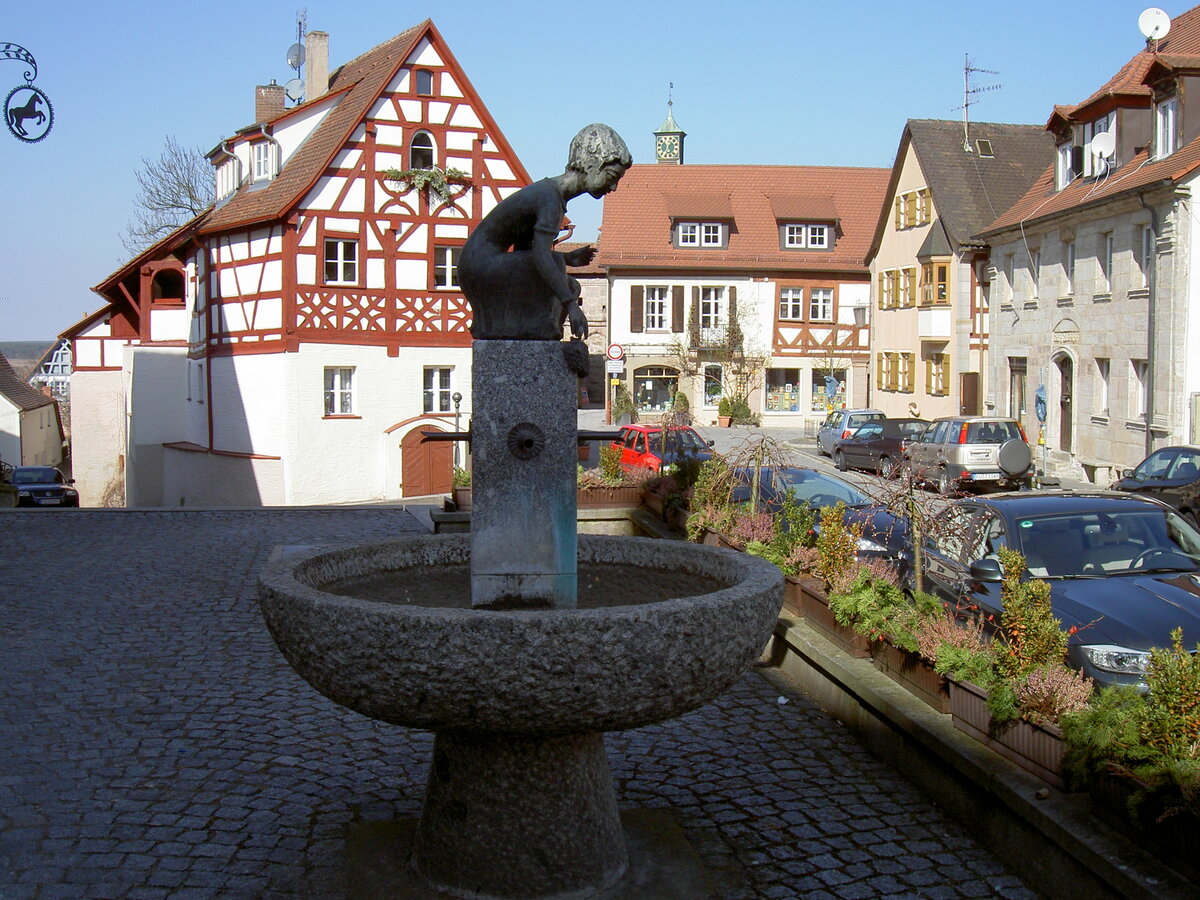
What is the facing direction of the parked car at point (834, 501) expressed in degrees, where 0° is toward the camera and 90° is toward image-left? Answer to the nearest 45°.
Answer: approximately 315°

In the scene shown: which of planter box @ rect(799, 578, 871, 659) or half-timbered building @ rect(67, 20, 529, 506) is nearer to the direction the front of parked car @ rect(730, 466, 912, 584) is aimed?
the planter box

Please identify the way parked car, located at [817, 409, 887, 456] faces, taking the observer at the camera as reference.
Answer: facing away from the viewer and to the left of the viewer

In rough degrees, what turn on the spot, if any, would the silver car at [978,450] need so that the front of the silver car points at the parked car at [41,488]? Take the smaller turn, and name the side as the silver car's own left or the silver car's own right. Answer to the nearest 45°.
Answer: approximately 45° to the silver car's own left

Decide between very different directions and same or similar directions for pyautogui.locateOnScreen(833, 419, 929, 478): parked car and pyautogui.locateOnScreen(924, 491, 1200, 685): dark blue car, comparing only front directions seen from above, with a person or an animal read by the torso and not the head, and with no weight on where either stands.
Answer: very different directions

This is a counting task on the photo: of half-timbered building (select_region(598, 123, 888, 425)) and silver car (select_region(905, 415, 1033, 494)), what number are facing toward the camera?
1
